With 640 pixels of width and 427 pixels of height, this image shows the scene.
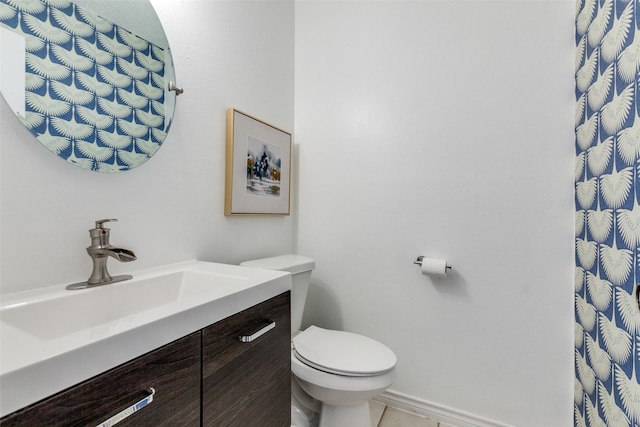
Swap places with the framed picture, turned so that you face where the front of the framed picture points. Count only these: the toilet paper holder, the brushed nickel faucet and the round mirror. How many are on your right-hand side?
2

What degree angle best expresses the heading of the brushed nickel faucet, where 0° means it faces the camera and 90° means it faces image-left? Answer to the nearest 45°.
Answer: approximately 315°

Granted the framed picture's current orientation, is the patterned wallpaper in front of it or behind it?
in front

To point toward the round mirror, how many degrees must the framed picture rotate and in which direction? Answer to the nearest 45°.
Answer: approximately 90° to its right

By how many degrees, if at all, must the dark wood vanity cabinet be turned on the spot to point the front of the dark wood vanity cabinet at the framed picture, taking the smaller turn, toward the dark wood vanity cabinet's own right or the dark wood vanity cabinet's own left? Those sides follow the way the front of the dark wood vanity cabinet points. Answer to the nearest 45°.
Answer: approximately 90° to the dark wood vanity cabinet's own left

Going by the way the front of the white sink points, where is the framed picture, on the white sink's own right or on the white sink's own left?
on the white sink's own left

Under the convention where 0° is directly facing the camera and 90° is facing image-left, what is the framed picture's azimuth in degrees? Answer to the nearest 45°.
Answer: approximately 315°

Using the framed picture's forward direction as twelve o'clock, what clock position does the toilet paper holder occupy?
The toilet paper holder is roughly at 11 o'clock from the framed picture.

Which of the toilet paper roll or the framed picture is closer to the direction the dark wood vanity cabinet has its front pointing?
the toilet paper roll

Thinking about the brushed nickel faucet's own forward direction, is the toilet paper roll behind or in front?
in front
